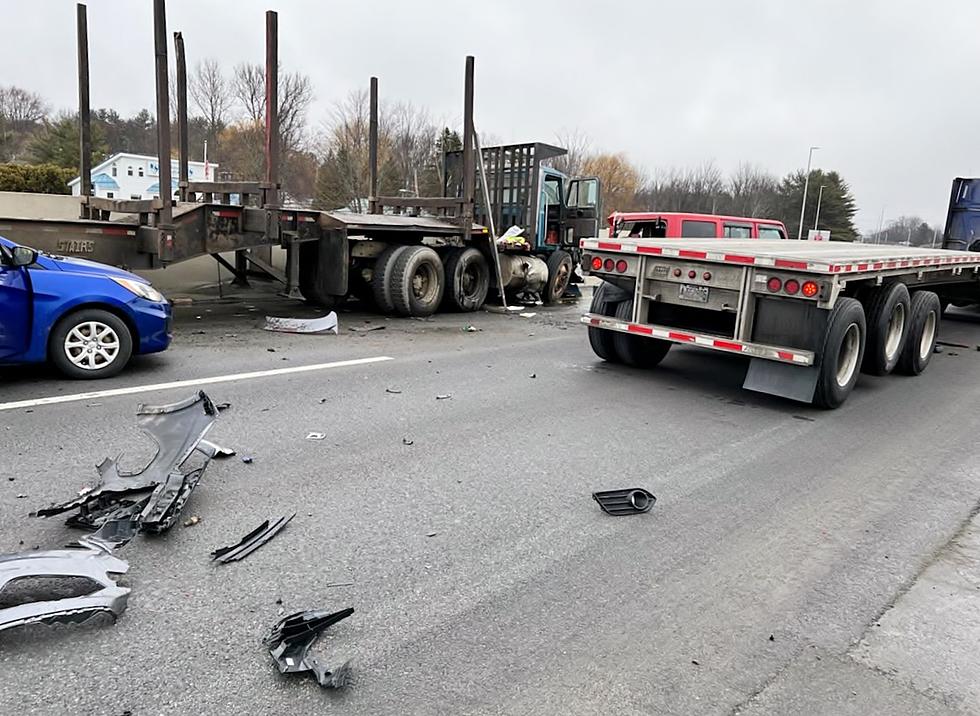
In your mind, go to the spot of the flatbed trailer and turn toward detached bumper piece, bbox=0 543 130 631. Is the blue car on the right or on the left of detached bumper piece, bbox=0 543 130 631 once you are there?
right

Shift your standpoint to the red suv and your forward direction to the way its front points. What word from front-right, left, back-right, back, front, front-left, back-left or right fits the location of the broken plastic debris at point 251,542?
back-right

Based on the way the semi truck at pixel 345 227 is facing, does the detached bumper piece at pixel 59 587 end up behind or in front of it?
behind

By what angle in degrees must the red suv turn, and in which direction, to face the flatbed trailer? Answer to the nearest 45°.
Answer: approximately 135° to its right

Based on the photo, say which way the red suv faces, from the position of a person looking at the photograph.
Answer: facing away from the viewer and to the right of the viewer

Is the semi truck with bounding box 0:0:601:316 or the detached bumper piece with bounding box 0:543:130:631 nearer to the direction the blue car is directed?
the semi truck

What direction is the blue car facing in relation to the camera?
to the viewer's right

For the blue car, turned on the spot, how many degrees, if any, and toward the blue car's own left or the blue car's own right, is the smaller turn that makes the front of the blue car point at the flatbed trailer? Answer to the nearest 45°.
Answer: approximately 45° to the blue car's own right

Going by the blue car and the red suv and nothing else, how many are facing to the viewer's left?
0

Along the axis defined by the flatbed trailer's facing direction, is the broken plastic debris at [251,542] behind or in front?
behind

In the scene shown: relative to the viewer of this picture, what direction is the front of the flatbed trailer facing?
facing away from the viewer and to the right of the viewer

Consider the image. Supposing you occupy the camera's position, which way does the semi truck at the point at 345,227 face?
facing away from the viewer and to the right of the viewer

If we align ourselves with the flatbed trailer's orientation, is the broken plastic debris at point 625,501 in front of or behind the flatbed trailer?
behind

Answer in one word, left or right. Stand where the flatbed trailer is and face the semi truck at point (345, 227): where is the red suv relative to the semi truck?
right
